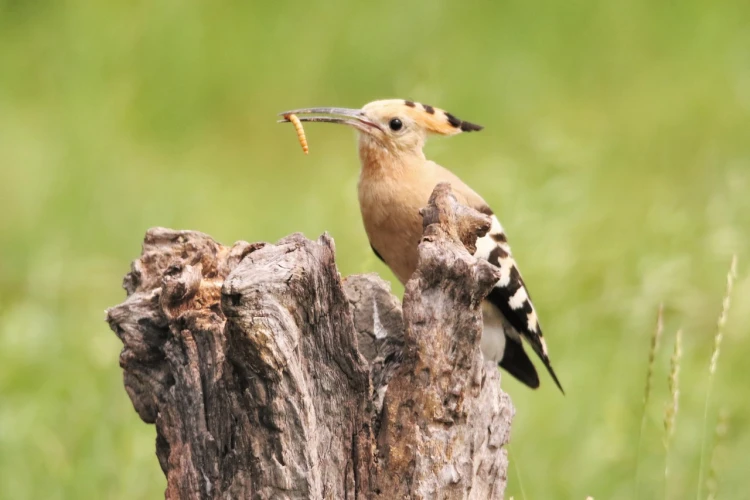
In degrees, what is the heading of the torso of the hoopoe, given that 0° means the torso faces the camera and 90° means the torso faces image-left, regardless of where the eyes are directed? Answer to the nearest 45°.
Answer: approximately 90°
